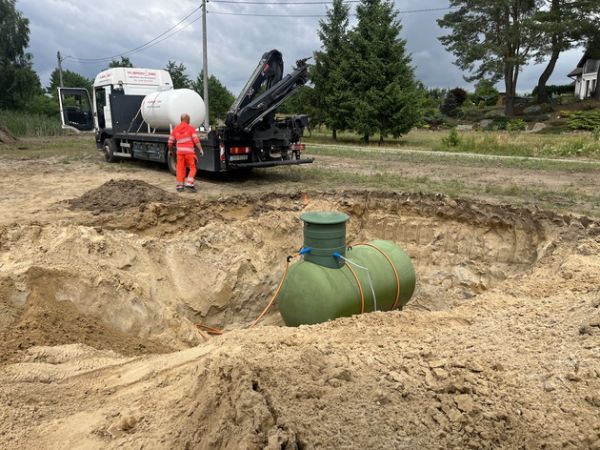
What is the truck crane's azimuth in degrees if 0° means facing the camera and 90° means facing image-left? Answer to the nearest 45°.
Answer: approximately 135°

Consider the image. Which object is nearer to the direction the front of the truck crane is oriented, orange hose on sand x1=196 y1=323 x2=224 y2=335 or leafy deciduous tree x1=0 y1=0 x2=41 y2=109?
the leafy deciduous tree

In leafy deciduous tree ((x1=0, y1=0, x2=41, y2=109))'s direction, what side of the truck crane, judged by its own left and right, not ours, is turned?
front

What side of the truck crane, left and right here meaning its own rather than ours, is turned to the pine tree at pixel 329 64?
right

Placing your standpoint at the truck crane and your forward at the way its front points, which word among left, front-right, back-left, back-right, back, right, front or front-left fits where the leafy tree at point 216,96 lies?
front-right

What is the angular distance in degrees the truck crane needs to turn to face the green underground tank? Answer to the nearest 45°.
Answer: approximately 135° to its left

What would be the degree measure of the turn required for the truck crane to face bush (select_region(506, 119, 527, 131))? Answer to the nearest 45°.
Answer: approximately 90° to its right

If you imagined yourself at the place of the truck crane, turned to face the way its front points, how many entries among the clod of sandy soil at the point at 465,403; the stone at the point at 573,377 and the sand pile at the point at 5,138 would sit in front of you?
1

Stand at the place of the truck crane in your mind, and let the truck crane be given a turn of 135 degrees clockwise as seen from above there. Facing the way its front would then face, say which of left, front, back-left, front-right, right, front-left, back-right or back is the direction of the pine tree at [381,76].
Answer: front-left

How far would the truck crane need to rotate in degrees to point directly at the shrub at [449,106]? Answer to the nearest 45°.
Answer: approximately 90° to its right

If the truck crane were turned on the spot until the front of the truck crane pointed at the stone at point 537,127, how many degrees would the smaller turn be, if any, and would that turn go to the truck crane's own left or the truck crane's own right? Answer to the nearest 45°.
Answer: approximately 90° to the truck crane's own right

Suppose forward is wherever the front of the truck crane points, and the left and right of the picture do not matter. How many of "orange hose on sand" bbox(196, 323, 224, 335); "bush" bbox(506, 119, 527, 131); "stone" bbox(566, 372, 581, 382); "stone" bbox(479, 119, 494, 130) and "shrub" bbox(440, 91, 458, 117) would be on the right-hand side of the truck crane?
3

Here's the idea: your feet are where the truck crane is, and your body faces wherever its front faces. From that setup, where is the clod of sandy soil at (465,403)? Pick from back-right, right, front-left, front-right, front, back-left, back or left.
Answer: back-left

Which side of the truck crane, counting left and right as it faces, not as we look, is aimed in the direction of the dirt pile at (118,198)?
left

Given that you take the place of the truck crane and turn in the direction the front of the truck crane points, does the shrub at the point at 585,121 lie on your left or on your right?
on your right

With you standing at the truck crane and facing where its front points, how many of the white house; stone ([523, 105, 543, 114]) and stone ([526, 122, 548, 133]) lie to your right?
3
